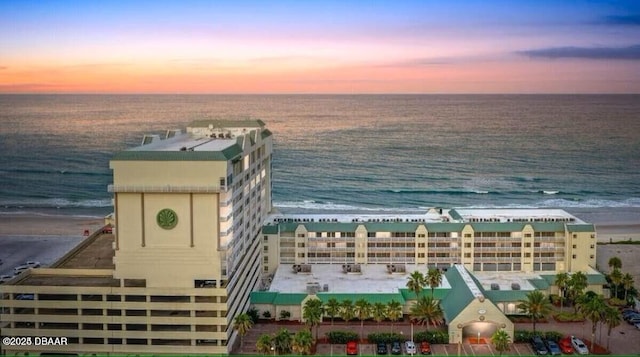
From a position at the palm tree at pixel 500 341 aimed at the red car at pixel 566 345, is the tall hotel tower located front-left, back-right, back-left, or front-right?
back-left

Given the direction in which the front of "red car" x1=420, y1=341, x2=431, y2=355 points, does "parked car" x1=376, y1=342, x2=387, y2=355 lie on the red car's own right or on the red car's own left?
on the red car's own left

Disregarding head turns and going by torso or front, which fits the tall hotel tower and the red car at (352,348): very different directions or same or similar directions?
very different directions

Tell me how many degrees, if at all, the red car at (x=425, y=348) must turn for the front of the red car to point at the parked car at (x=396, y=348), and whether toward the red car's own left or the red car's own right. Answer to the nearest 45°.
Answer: approximately 90° to the red car's own left

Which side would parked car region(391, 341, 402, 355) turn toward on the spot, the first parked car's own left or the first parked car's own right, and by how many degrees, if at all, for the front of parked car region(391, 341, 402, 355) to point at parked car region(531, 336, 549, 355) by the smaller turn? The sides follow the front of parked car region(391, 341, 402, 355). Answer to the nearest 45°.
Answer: approximately 90° to the first parked car's own right

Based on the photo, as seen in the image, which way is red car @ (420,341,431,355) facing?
away from the camera

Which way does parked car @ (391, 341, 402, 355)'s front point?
away from the camera

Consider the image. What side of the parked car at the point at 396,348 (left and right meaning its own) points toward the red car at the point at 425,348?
right

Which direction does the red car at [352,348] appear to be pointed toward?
away from the camera
